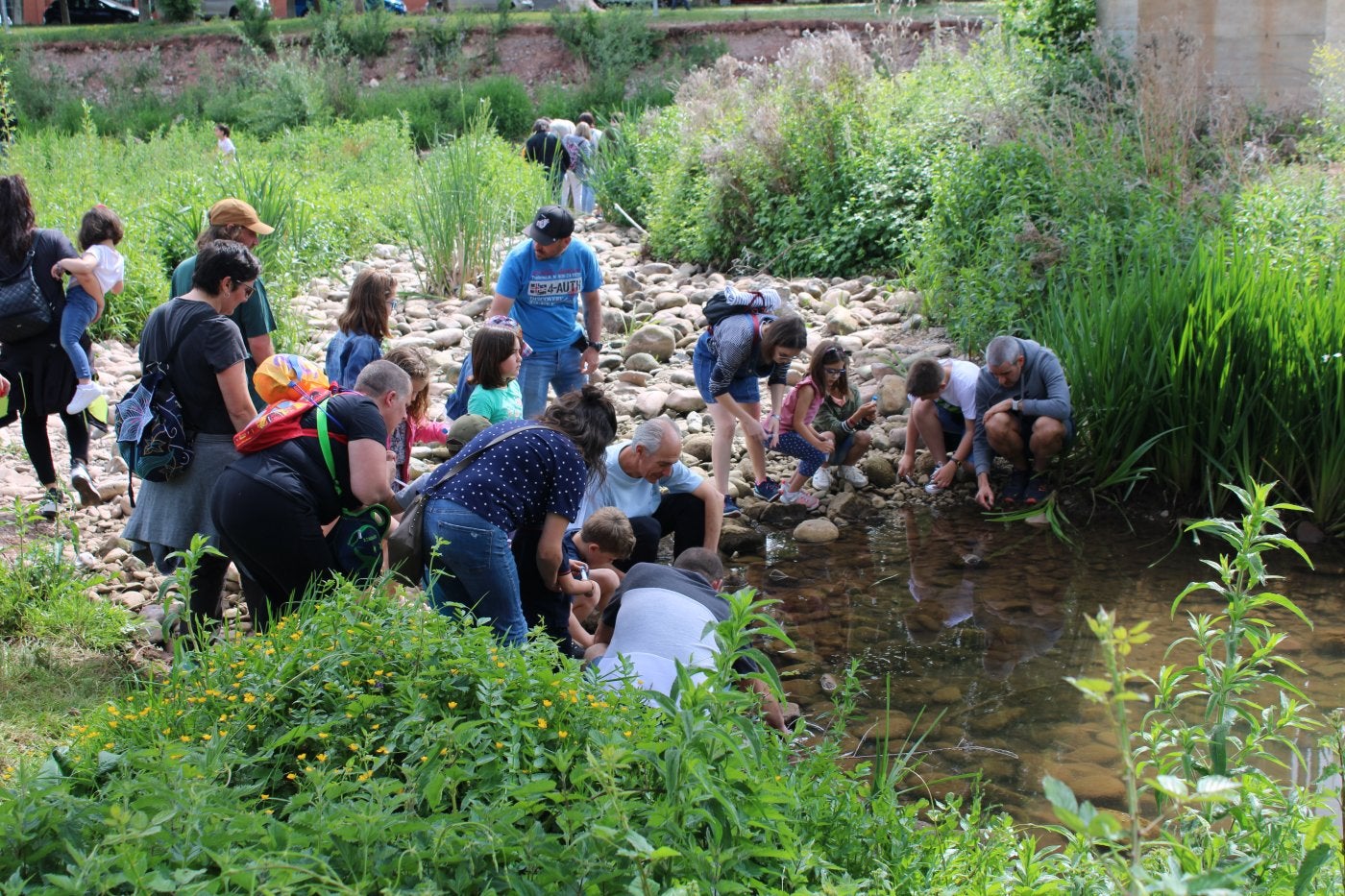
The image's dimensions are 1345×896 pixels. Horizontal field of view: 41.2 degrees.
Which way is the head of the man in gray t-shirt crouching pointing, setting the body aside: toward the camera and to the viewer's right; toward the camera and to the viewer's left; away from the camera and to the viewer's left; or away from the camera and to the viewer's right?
away from the camera and to the viewer's right

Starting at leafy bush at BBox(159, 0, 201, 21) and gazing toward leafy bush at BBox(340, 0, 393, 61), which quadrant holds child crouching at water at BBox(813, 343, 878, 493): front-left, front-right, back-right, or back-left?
front-right

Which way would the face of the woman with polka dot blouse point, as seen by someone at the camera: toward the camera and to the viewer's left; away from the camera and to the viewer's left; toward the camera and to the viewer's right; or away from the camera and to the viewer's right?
away from the camera and to the viewer's right

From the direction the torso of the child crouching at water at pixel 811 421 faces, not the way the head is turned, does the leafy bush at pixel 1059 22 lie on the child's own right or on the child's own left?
on the child's own left

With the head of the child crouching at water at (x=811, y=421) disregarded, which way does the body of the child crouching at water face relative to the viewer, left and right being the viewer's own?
facing the viewer and to the right of the viewer

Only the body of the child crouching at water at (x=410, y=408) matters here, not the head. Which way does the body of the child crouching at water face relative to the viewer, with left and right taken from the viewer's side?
facing to the right of the viewer

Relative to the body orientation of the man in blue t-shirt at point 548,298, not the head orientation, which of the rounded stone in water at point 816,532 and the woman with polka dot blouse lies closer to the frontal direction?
the woman with polka dot blouse

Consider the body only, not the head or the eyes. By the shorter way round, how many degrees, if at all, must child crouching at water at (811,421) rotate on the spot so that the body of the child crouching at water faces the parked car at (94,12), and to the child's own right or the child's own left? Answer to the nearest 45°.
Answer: approximately 180°

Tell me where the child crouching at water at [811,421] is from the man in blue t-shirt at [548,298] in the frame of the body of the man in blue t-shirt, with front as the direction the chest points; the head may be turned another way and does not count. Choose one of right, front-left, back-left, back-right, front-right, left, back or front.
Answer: left

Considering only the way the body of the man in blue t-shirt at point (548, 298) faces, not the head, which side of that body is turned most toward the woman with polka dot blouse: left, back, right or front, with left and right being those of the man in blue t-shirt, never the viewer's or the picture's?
front

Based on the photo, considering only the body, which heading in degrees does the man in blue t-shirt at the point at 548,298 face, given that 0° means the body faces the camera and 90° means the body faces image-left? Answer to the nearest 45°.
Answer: approximately 0°

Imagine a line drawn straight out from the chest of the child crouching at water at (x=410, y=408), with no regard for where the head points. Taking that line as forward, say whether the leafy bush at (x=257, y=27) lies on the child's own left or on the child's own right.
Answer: on the child's own left
